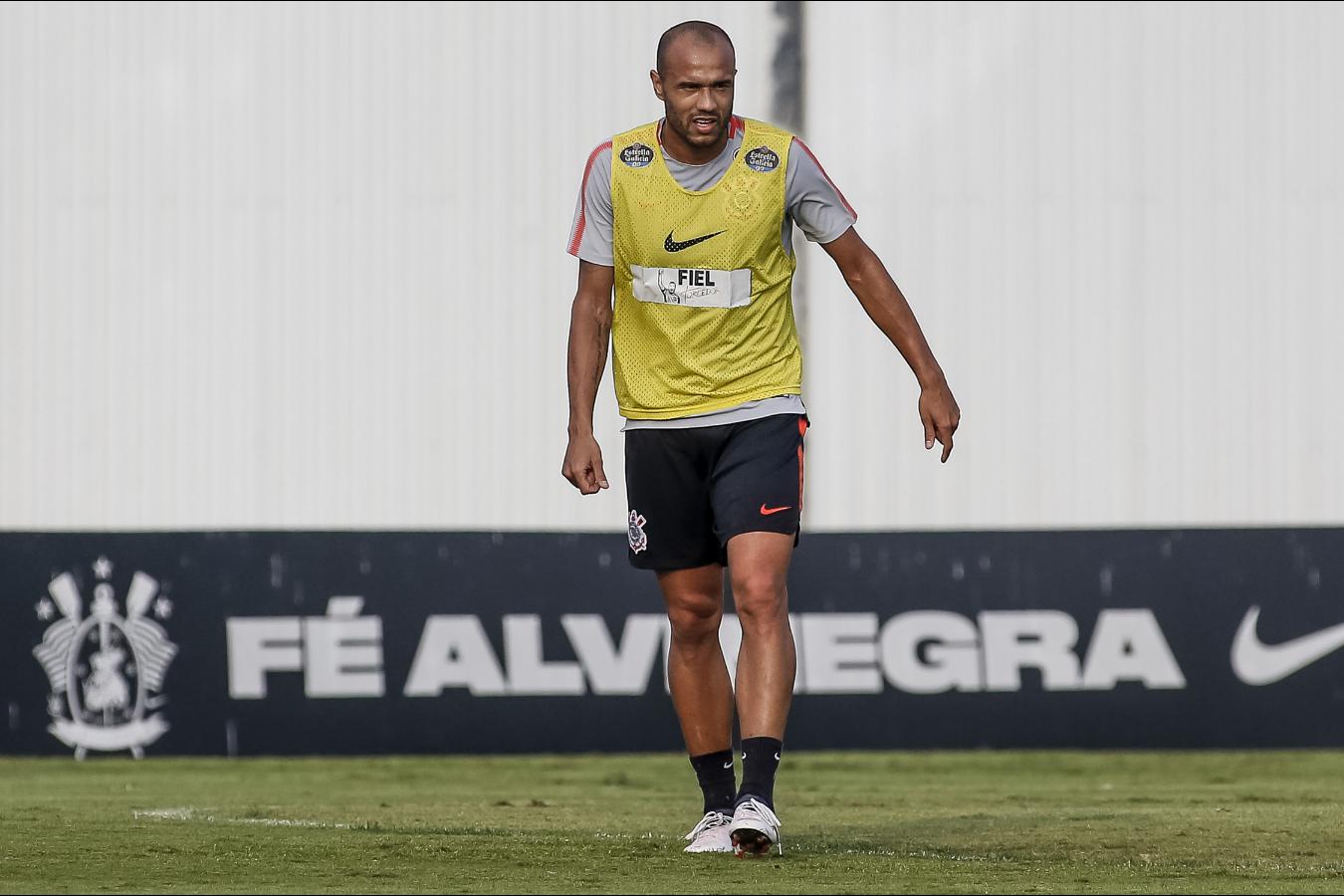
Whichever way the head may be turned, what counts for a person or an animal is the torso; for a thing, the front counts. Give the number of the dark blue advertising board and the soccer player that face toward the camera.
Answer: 2

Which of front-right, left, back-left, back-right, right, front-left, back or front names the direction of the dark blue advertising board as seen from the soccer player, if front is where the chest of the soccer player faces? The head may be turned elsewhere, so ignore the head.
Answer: back

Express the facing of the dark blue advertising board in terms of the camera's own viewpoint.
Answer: facing the viewer

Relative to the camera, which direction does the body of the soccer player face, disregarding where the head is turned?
toward the camera

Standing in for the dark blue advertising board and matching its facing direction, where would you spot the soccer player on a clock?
The soccer player is roughly at 12 o'clock from the dark blue advertising board.
